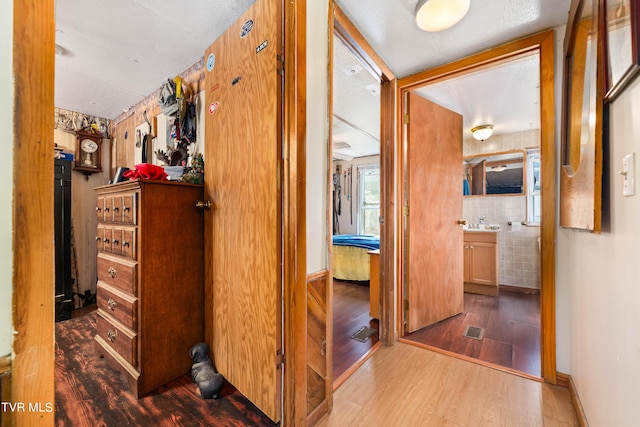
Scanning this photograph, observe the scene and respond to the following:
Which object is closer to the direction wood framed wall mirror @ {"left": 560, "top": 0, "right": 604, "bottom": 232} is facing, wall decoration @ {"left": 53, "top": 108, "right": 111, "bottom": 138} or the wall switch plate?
the wall decoration

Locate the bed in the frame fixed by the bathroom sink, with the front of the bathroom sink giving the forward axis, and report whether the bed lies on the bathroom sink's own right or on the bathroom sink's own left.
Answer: on the bathroom sink's own right

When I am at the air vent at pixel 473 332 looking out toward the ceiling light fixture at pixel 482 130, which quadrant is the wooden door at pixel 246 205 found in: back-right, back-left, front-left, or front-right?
back-left

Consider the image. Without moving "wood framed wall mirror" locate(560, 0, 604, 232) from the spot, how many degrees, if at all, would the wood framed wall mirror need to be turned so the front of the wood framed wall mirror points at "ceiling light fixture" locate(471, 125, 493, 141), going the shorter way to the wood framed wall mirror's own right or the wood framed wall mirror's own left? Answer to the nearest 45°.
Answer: approximately 45° to the wood framed wall mirror's own right

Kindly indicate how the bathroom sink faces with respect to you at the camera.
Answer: facing the viewer

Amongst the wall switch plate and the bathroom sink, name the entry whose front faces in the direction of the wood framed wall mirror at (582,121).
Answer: the bathroom sink

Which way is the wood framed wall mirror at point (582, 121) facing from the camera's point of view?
to the viewer's left

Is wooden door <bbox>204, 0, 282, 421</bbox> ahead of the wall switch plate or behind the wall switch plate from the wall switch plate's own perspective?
ahead

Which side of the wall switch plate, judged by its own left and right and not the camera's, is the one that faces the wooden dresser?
front

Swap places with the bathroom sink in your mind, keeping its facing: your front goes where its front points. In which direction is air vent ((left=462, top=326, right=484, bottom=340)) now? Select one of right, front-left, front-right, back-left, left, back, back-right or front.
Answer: front

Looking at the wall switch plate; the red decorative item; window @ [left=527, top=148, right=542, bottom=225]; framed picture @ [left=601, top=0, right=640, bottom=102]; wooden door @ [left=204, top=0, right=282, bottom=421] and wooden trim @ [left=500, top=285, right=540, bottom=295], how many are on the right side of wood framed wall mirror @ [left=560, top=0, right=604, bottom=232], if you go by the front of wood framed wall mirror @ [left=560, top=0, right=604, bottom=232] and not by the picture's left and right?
2

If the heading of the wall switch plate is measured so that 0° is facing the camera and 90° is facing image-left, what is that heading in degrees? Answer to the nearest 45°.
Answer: approximately 45°

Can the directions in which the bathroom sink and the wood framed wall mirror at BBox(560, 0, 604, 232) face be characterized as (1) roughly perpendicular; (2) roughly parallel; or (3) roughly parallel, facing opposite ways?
roughly perpendicular

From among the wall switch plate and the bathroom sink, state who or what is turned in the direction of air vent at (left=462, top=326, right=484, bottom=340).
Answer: the bathroom sink
